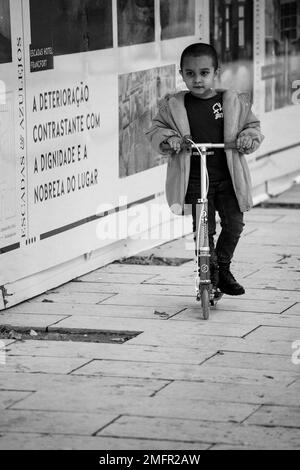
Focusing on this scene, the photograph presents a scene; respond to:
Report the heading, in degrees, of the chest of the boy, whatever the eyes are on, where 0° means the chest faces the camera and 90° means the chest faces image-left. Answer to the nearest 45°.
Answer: approximately 0°
